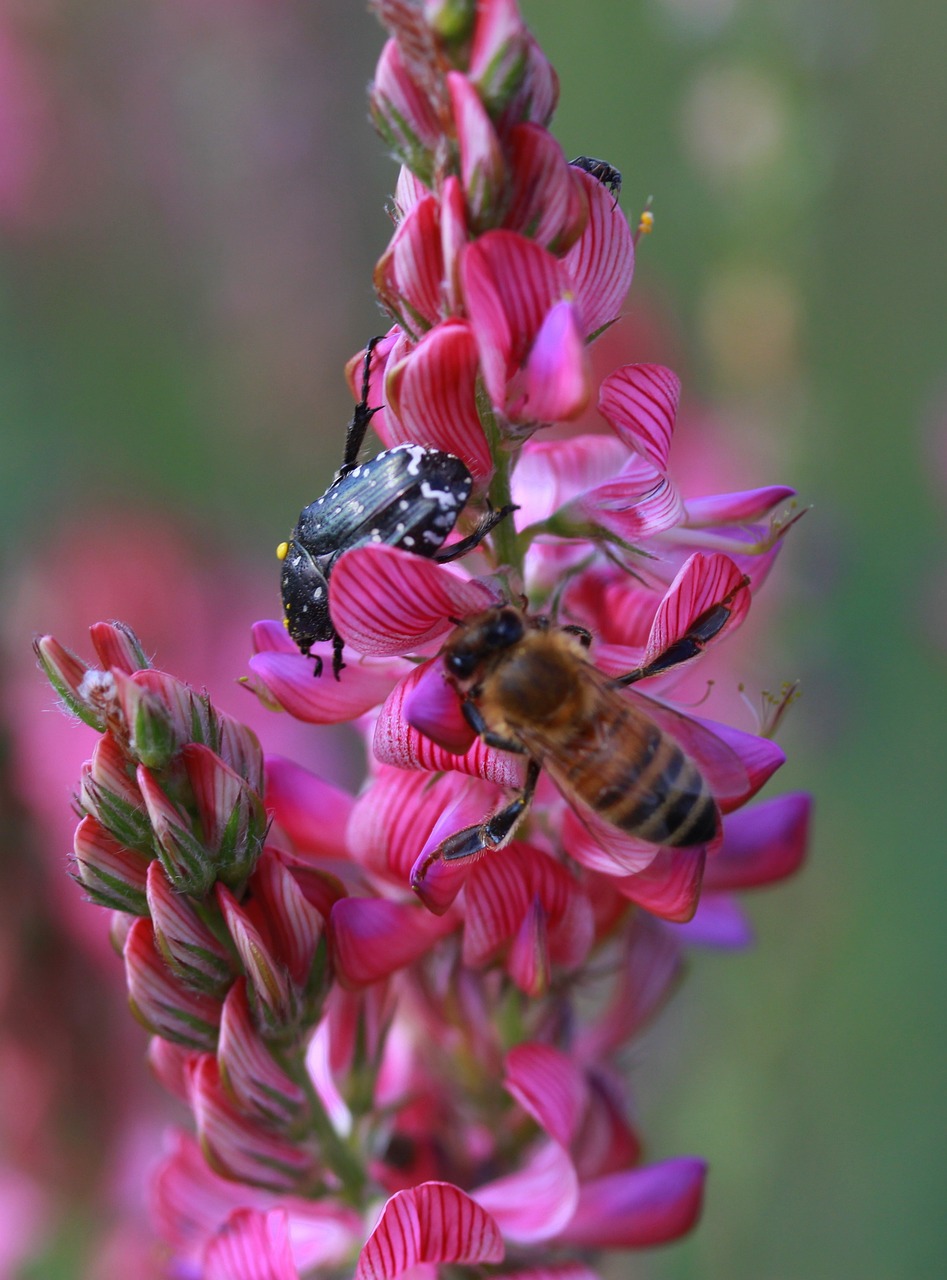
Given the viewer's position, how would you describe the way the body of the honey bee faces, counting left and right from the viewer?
facing away from the viewer and to the left of the viewer
